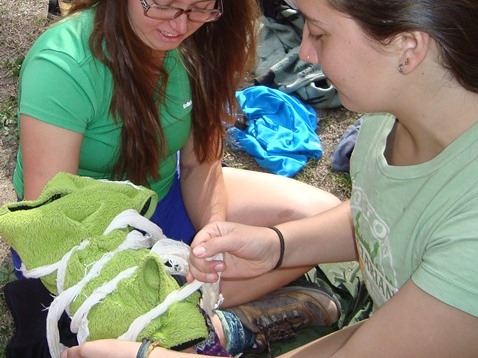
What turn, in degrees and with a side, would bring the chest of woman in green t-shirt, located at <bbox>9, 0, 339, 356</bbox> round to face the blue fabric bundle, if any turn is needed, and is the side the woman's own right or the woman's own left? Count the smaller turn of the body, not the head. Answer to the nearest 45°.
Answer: approximately 90° to the woman's own left

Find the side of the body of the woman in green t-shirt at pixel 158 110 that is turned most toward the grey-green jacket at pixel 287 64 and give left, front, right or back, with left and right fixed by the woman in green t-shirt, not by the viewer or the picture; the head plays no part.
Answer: left
